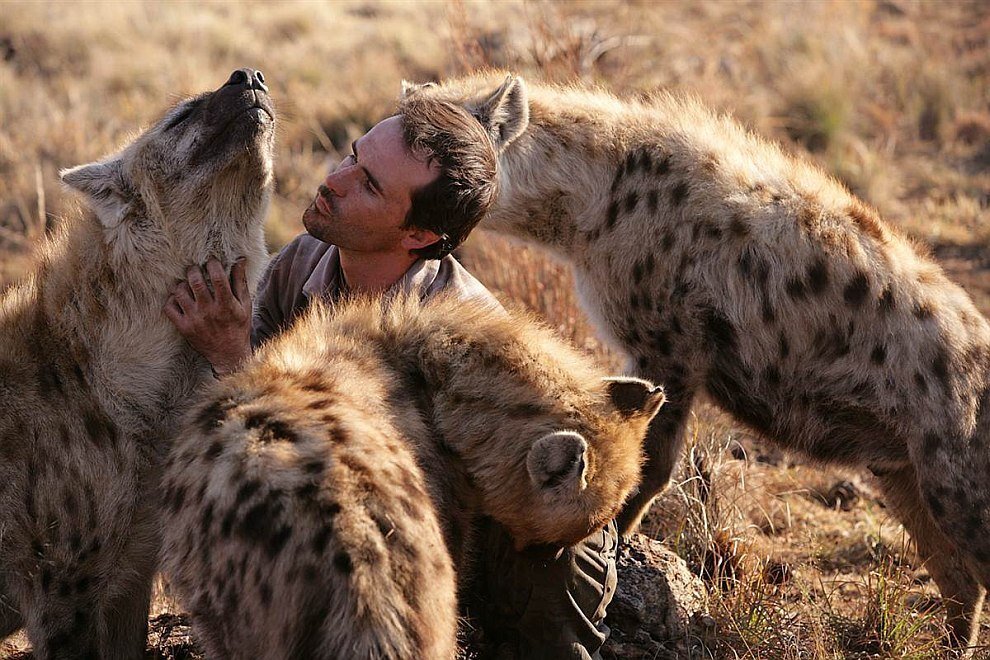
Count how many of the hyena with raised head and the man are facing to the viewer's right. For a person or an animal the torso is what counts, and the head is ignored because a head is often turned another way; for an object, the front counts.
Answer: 1

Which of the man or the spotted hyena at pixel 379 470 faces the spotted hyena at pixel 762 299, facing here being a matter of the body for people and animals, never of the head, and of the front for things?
the spotted hyena at pixel 379 470

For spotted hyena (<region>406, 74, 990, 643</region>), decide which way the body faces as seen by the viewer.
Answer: to the viewer's left

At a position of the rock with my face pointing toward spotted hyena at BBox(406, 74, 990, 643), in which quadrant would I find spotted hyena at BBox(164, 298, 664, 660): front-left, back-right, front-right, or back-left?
back-left

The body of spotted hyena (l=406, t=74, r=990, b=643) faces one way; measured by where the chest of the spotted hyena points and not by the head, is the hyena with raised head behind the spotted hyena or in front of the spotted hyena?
in front

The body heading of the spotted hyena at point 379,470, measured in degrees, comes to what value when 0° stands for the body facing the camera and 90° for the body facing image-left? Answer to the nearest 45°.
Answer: approximately 225°

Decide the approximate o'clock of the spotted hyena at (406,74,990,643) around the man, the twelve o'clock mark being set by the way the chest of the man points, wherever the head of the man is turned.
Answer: The spotted hyena is roughly at 7 o'clock from the man.

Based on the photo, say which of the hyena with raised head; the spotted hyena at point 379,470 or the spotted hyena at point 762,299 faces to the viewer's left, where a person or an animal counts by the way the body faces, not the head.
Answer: the spotted hyena at point 762,299

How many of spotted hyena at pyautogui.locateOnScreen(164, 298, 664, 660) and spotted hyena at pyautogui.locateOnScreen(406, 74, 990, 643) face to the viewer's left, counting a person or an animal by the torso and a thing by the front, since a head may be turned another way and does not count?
1

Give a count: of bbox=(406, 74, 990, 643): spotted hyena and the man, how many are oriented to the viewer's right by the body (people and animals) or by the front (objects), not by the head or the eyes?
0
